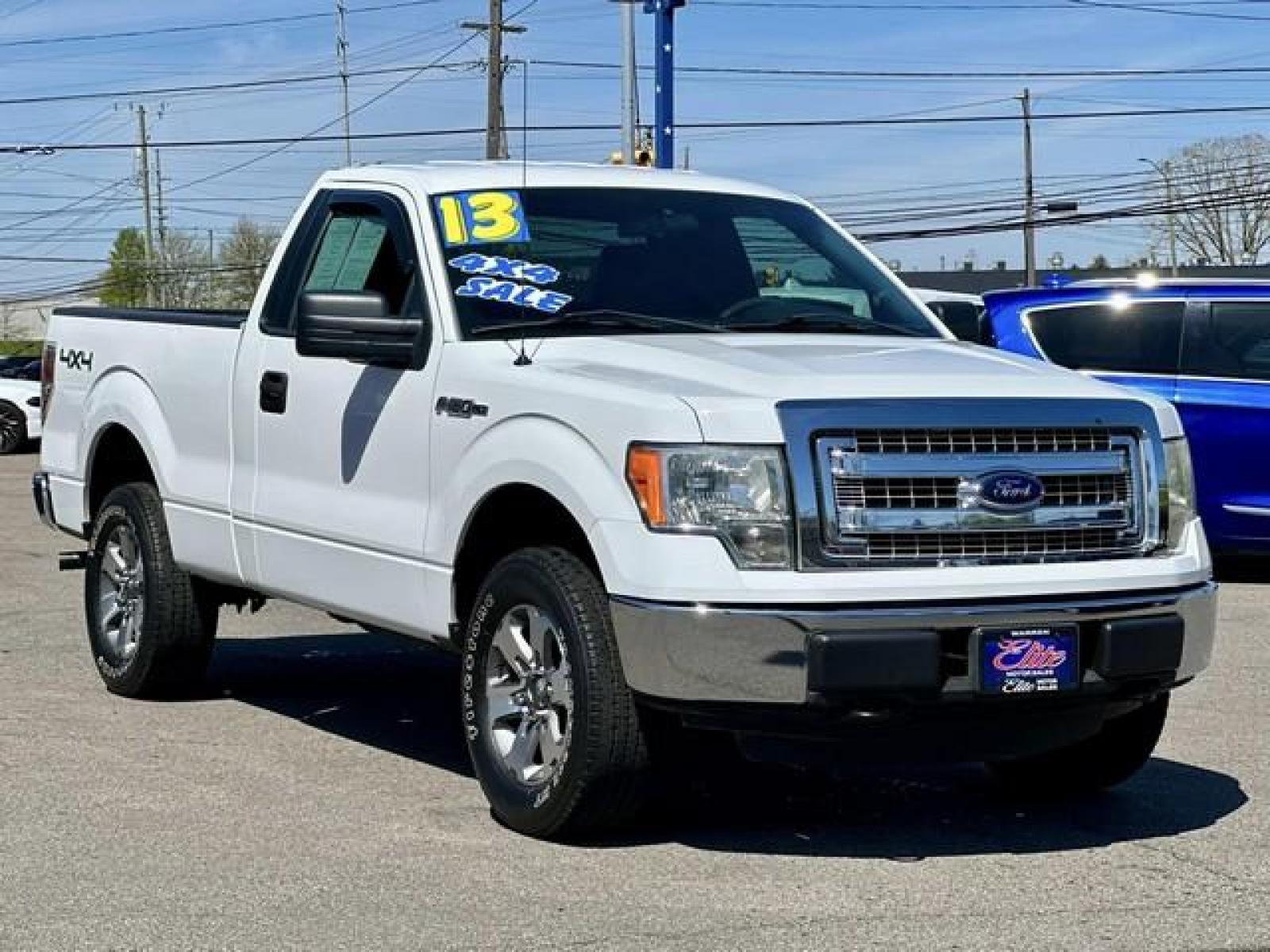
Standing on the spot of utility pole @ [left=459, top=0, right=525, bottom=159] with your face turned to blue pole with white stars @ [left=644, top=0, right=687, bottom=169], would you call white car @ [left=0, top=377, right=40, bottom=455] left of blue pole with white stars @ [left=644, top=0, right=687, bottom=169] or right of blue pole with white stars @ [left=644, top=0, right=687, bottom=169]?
right

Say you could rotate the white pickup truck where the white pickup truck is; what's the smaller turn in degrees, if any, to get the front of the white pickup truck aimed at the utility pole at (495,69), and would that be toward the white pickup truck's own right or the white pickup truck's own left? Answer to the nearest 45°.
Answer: approximately 135° to the white pickup truck's own left

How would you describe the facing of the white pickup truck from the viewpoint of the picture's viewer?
facing the viewer and to the right of the viewer

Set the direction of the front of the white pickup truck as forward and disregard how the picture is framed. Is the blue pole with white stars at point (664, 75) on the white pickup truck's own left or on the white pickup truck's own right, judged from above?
on the white pickup truck's own left
